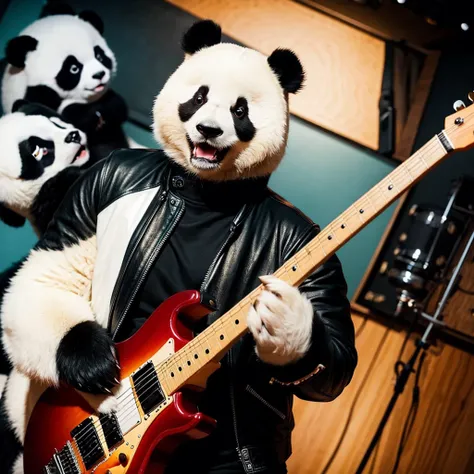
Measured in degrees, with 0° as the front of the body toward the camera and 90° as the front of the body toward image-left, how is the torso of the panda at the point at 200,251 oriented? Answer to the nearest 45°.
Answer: approximately 0°

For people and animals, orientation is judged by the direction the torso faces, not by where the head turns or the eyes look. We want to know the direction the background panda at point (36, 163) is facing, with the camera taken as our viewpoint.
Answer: facing to the right of the viewer

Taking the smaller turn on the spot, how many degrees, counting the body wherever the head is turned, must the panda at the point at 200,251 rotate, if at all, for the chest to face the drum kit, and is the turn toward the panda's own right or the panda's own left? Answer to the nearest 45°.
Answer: approximately 135° to the panda's own left

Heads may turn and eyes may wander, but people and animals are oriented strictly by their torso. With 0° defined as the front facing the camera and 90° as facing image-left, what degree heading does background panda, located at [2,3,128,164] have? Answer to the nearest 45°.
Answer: approximately 315°
